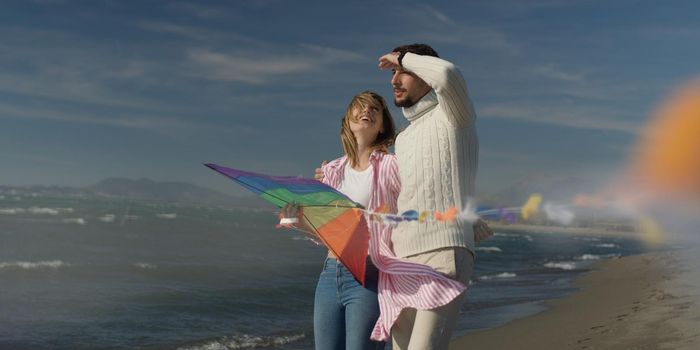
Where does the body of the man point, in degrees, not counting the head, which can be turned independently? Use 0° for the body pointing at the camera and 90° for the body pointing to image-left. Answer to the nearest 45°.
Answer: approximately 45°

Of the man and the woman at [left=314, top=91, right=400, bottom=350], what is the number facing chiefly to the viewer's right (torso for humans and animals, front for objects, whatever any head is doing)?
0

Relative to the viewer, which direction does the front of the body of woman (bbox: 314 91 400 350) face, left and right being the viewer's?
facing the viewer

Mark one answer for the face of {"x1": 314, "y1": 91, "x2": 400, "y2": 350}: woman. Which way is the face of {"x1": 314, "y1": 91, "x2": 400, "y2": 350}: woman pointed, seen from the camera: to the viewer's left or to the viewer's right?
to the viewer's right

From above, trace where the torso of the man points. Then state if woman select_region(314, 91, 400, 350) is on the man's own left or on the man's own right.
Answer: on the man's own right

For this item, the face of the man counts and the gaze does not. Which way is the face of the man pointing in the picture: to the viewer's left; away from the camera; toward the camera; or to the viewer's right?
to the viewer's left
